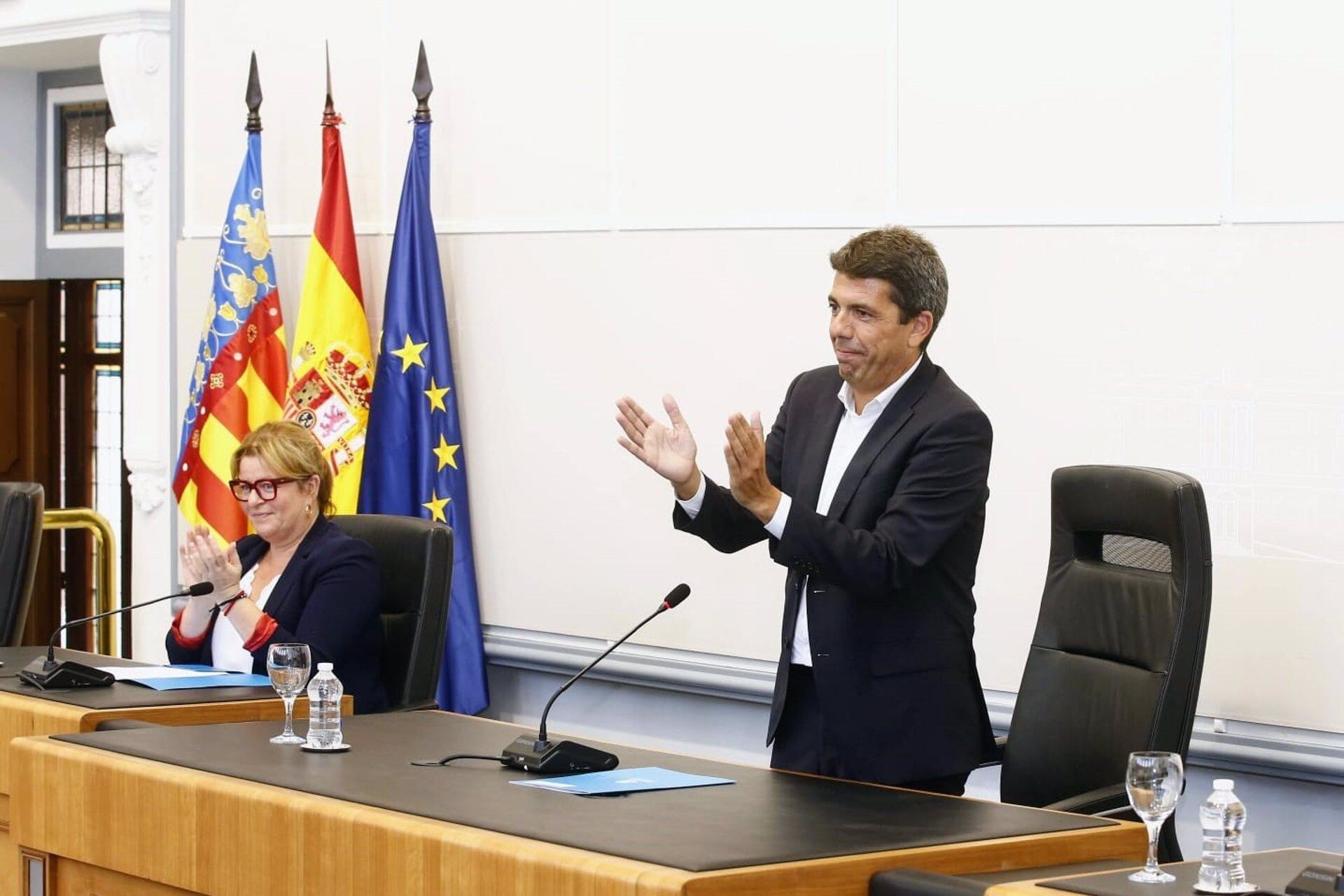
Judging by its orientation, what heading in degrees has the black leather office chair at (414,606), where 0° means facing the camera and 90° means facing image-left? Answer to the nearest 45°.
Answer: approximately 45°

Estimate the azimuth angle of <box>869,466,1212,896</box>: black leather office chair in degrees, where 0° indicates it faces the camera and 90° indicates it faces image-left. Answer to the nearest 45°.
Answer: approximately 45°

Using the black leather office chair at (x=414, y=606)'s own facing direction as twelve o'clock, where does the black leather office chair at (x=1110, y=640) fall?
the black leather office chair at (x=1110, y=640) is roughly at 9 o'clock from the black leather office chair at (x=414, y=606).

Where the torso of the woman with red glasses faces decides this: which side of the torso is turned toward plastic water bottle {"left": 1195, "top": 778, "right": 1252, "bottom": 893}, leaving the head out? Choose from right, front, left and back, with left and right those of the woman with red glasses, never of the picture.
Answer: left

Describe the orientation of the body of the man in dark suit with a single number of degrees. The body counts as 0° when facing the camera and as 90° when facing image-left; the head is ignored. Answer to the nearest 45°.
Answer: approximately 45°

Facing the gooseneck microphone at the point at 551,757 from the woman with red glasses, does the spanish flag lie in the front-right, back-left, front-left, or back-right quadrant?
back-left

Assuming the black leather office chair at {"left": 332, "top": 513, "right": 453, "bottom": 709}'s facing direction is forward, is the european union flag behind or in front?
behind
